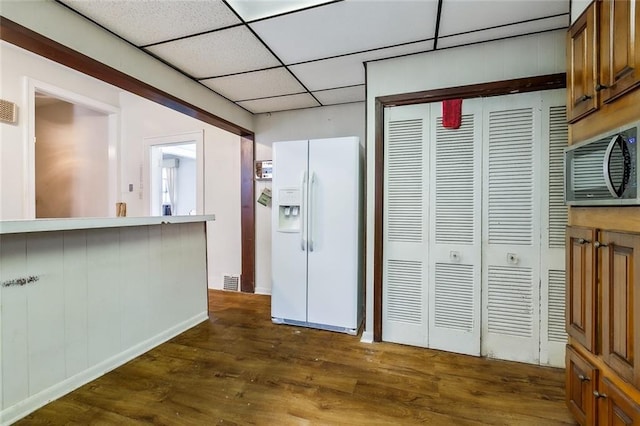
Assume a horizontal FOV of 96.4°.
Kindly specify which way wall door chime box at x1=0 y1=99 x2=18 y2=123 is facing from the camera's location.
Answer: facing the viewer and to the right of the viewer

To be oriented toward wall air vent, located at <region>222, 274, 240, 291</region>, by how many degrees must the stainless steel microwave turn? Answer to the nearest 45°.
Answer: approximately 45° to its right

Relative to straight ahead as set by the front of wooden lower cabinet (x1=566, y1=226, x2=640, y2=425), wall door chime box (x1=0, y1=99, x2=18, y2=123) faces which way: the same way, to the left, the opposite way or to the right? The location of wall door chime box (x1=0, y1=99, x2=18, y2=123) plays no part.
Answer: the opposite way

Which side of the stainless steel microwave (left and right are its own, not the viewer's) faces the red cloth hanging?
right

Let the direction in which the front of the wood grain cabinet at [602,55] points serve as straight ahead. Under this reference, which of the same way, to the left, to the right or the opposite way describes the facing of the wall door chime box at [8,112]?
the opposite way

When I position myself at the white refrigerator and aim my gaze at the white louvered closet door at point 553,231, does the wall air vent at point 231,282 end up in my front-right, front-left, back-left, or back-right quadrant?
back-left

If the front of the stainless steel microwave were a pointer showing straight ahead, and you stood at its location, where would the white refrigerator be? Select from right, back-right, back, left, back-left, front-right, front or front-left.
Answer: front-right

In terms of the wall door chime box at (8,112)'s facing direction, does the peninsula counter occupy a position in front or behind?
in front

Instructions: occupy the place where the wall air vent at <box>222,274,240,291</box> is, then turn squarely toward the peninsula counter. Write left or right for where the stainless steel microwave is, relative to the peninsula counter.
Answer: left

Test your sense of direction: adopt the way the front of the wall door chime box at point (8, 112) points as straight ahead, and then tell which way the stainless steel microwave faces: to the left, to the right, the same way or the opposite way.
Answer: the opposite way

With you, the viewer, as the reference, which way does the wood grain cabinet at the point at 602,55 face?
facing the viewer and to the left of the viewer

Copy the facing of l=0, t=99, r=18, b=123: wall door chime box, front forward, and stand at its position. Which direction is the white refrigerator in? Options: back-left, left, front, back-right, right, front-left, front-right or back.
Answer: front

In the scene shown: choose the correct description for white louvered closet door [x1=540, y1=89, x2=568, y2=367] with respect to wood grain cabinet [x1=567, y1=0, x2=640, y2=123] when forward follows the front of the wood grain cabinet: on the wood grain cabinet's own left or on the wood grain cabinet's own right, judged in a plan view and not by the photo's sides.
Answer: on the wood grain cabinet's own right

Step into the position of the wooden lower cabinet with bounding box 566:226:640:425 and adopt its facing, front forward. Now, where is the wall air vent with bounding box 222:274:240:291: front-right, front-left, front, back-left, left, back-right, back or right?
front-right
